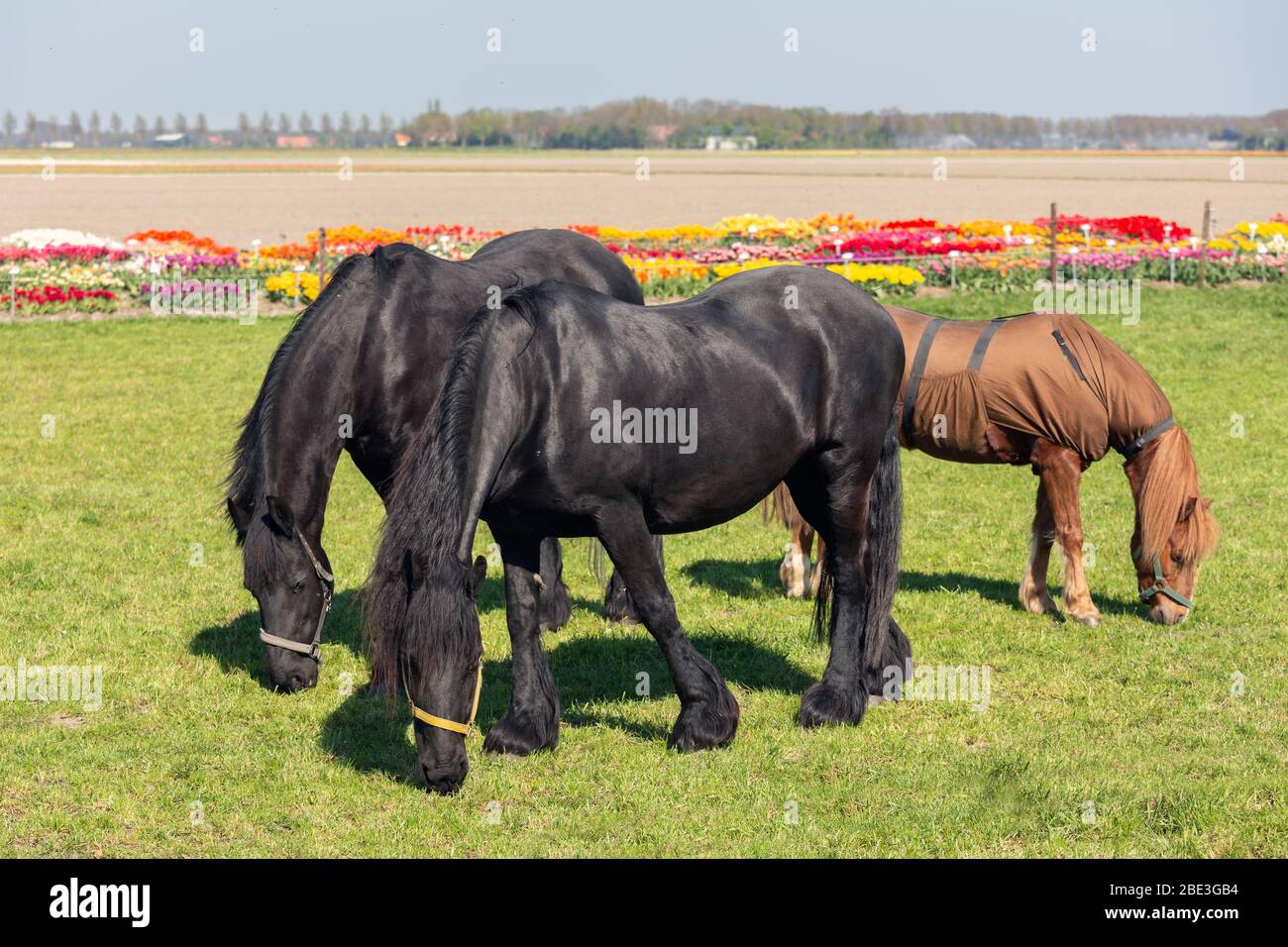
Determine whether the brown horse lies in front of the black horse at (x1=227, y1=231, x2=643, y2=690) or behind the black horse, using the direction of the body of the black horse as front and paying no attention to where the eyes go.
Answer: behind

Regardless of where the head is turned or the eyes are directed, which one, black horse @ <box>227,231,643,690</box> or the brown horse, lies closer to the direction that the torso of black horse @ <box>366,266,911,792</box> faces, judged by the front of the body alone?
the black horse

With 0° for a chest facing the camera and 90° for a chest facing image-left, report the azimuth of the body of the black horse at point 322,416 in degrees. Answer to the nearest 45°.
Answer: approximately 45°

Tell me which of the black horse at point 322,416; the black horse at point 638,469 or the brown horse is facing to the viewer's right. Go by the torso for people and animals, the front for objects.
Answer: the brown horse

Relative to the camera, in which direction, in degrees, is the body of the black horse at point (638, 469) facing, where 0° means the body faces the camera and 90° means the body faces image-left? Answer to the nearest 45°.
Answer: approximately 45°

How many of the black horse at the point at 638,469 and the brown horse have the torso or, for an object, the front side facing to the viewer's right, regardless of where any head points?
1

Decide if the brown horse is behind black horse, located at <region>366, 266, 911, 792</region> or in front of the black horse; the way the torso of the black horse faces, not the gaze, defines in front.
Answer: behind

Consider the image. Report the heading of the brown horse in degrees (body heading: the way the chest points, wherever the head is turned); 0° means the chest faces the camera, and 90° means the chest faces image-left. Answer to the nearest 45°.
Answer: approximately 270°

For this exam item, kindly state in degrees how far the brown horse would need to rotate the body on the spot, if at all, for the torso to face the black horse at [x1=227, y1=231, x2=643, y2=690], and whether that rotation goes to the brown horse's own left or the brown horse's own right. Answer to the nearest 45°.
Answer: approximately 135° to the brown horse's own right

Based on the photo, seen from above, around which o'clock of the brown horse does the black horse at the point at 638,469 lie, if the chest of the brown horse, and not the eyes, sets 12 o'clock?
The black horse is roughly at 4 o'clock from the brown horse.

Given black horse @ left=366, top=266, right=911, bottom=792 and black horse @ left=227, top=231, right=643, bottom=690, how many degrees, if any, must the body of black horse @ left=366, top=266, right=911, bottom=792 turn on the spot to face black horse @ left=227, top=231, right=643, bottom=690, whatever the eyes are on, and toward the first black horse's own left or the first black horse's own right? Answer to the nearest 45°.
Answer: approximately 90° to the first black horse's own right

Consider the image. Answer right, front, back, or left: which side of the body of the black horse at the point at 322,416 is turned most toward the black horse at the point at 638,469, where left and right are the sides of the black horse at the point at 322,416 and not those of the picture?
left
